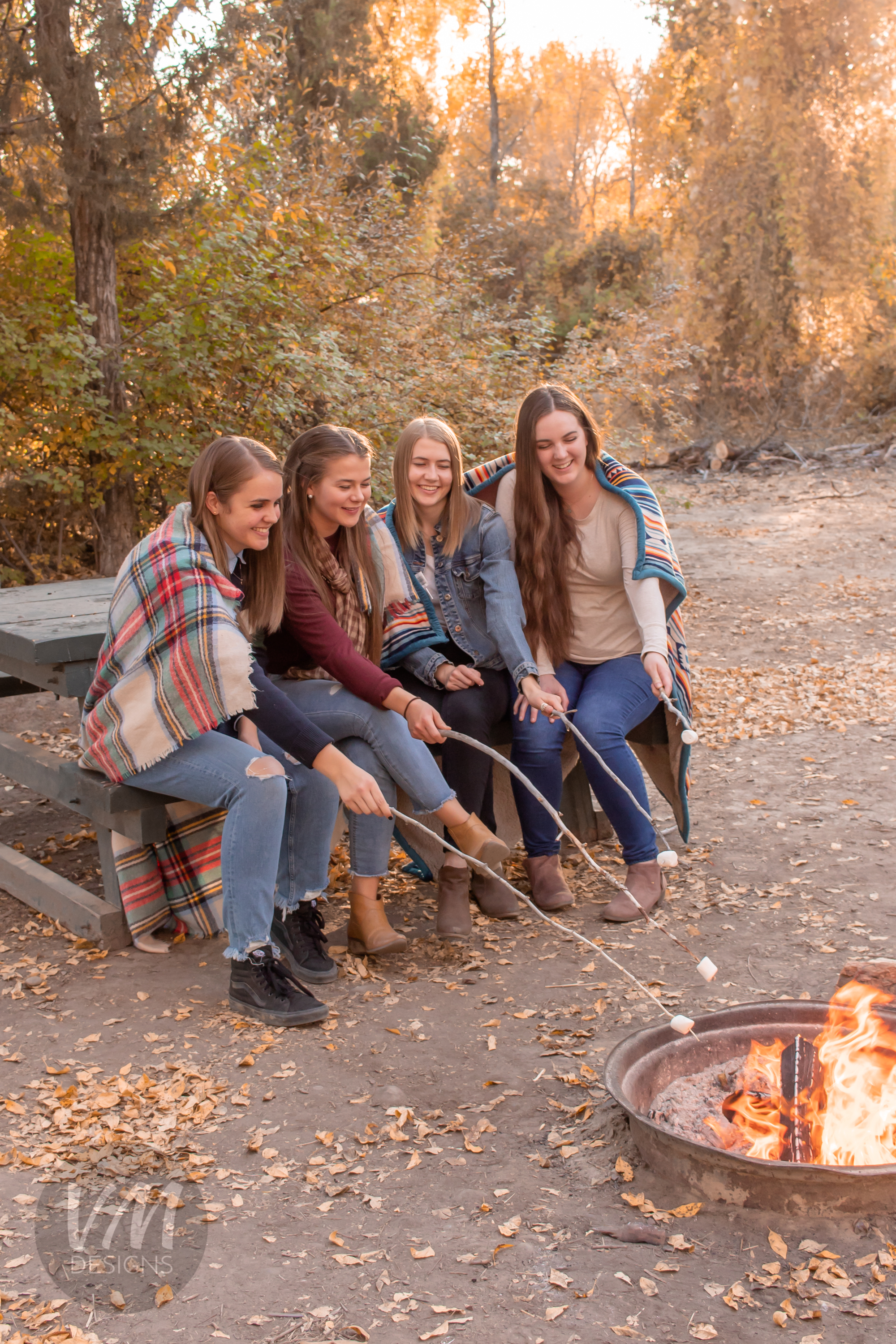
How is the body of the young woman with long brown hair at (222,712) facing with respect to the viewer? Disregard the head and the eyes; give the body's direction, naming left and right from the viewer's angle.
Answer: facing the viewer and to the right of the viewer

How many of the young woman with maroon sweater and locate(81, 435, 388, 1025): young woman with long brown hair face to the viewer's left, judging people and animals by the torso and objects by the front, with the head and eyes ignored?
0

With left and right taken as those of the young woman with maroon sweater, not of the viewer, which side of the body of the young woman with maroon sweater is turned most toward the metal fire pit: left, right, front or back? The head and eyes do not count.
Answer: front

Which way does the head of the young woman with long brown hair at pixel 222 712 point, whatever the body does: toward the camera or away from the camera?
toward the camera

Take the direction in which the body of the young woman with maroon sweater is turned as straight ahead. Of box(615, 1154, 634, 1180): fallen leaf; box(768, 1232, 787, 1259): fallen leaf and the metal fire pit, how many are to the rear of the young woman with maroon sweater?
0

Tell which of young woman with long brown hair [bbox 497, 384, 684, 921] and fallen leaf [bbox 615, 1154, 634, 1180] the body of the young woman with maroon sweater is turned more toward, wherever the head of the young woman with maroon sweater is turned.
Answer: the fallen leaf

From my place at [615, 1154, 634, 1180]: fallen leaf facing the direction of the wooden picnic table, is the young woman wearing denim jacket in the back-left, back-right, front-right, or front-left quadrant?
front-right

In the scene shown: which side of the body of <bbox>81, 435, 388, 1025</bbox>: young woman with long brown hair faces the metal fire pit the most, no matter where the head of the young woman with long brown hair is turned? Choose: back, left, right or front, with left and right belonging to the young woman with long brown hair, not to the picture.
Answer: front

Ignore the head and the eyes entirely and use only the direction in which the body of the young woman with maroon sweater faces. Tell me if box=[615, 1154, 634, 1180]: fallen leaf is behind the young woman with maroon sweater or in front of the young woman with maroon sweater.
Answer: in front

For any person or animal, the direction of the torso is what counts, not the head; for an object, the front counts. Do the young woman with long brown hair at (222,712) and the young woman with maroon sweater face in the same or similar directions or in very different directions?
same or similar directions

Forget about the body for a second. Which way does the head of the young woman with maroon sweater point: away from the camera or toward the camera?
toward the camera
